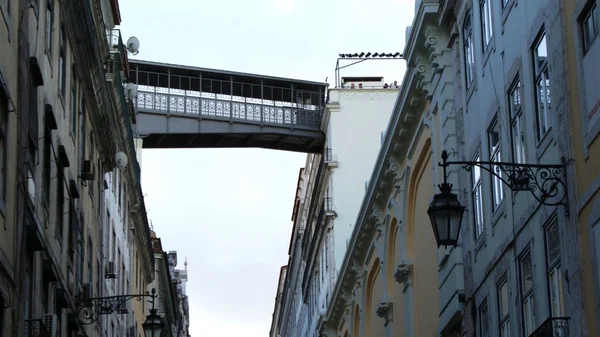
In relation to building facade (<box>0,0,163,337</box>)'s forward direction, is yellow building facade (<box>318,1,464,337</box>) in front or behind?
in front

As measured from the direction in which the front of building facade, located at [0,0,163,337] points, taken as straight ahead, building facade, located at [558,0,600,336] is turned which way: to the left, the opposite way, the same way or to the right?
the opposite way

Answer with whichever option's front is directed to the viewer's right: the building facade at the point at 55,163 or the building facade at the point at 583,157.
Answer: the building facade at the point at 55,163

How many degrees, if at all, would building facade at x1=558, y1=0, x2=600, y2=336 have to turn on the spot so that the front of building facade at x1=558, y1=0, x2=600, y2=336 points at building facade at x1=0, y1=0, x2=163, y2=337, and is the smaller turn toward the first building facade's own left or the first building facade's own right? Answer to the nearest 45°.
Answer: approximately 45° to the first building facade's own right

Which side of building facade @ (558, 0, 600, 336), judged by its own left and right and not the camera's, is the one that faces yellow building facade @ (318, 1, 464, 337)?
right

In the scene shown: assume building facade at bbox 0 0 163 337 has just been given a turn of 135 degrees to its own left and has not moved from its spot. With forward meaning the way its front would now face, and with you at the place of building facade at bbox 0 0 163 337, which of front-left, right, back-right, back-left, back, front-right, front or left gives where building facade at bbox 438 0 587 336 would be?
back

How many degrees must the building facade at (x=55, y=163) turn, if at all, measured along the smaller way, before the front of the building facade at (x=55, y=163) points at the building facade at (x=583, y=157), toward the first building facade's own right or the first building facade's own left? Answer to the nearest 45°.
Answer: approximately 45° to the first building facade's own right

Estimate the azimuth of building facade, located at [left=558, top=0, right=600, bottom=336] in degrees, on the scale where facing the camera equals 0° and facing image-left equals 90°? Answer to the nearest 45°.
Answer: approximately 90°

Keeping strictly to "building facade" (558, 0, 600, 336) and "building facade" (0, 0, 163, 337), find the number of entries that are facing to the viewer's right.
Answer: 1

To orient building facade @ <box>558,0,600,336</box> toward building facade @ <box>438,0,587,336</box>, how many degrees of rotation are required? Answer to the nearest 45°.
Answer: approximately 90° to its right

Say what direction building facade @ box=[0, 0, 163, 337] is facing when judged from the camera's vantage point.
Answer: facing to the right of the viewer
